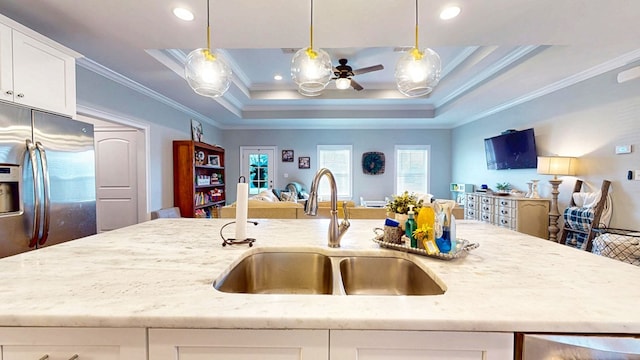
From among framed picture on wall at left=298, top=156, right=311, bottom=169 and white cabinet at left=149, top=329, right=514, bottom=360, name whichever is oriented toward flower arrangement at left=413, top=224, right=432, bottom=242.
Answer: the framed picture on wall

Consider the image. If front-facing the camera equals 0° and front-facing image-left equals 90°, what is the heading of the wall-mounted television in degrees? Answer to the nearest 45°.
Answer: approximately 45°

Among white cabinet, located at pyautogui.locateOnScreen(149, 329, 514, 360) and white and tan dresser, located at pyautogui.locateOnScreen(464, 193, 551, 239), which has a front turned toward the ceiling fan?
white and tan dresser, located at pyautogui.locateOnScreen(464, 193, 551, 239)

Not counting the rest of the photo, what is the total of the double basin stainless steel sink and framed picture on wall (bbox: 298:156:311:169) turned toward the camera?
2

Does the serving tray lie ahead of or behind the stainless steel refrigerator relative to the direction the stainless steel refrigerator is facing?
ahead

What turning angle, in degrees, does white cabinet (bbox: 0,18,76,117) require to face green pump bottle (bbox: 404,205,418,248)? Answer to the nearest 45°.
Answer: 0° — it already faces it

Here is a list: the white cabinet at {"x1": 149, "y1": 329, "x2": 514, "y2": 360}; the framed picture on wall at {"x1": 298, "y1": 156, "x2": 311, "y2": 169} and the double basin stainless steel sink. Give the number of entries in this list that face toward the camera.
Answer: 3

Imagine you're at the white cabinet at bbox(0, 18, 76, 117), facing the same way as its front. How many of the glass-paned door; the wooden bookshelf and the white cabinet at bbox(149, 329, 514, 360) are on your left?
2

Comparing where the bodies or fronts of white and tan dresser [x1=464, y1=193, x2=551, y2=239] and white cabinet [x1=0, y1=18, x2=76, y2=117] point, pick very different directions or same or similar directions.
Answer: very different directions

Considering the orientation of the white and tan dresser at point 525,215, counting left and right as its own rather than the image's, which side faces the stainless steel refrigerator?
front

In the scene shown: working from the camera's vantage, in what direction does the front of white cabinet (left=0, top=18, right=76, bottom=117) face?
facing the viewer and to the right of the viewer
